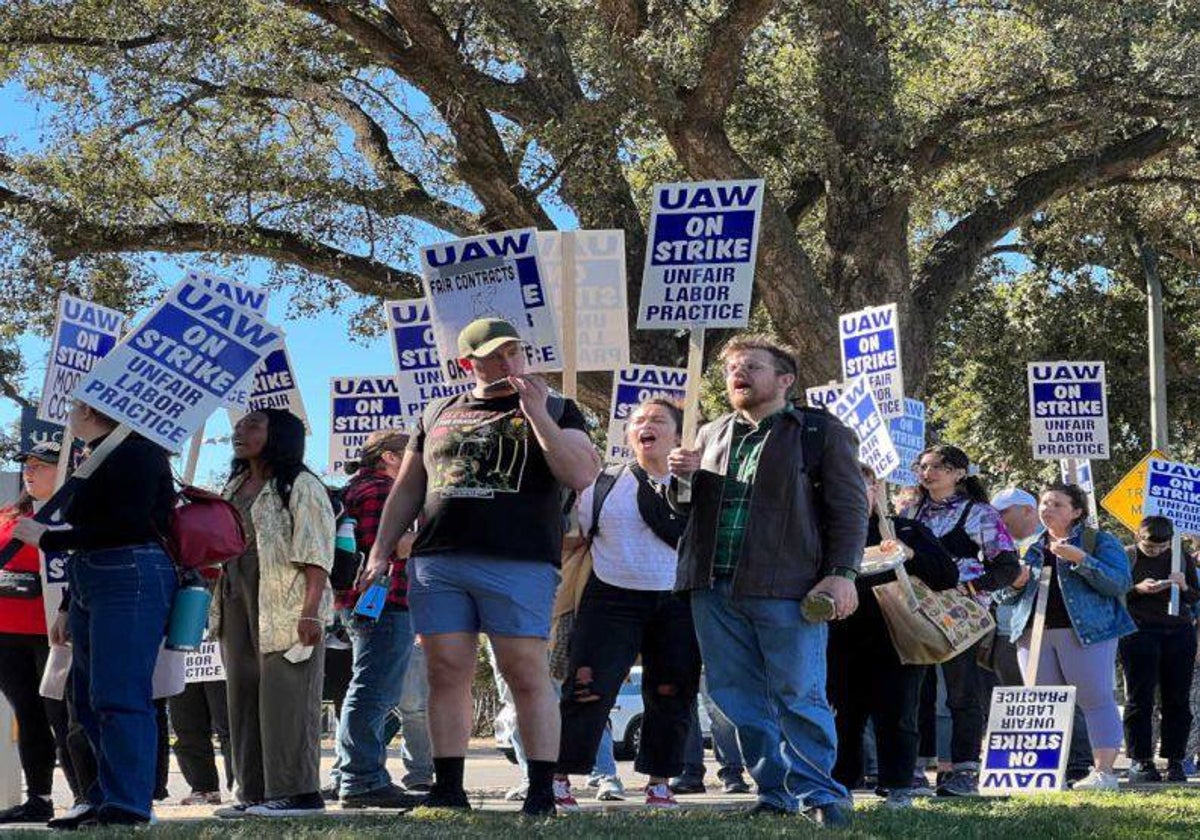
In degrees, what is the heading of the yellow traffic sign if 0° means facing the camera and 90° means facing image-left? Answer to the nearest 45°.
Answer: approximately 0°

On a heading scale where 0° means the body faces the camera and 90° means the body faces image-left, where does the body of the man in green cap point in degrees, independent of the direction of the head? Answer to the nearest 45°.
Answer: approximately 0°
